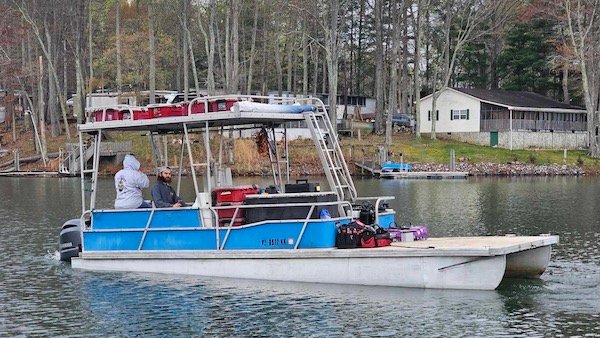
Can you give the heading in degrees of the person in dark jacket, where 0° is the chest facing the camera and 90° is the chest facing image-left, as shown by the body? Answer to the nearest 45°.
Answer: approximately 315°

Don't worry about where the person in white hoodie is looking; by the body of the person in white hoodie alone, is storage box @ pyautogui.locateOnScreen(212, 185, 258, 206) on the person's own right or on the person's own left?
on the person's own right

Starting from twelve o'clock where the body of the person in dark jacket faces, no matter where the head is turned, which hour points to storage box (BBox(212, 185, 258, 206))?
The storage box is roughly at 11 o'clock from the person in dark jacket.

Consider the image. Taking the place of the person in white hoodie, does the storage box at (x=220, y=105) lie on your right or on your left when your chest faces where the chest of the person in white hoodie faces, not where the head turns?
on your right

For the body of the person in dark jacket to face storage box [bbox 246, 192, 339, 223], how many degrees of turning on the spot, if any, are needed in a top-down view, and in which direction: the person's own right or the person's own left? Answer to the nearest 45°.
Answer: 0° — they already face it

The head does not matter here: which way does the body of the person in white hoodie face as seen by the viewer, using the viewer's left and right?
facing away from the viewer and to the right of the viewer
